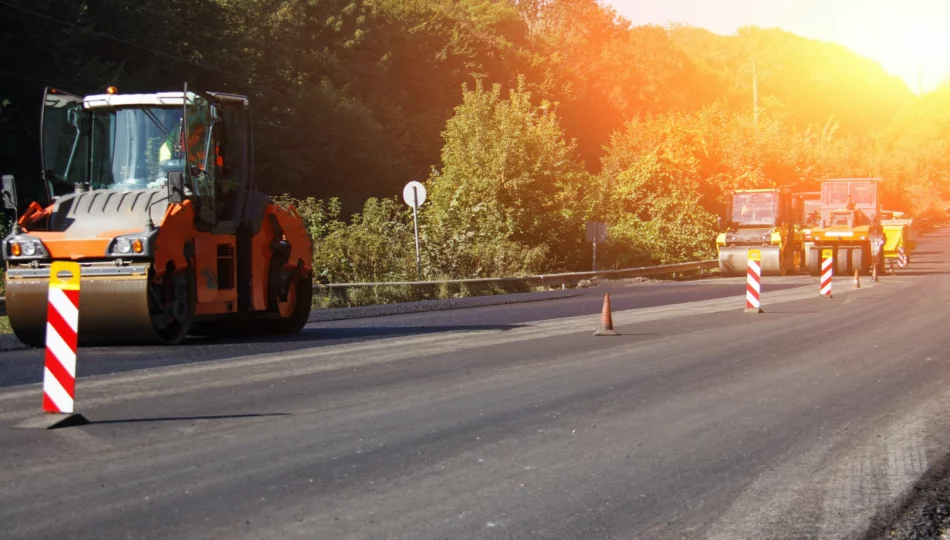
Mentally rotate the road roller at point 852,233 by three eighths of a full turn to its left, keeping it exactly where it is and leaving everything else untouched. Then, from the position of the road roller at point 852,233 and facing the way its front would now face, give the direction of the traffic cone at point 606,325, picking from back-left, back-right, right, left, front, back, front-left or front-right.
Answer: back-right

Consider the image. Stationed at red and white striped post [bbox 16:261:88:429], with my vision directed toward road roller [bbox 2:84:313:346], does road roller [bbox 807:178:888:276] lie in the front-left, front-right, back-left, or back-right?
front-right

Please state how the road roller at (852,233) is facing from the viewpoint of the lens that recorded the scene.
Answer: facing the viewer

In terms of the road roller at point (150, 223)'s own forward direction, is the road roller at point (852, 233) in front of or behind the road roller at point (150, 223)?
behind

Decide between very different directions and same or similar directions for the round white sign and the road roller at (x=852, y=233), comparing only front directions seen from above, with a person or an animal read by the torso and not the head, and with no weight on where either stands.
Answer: same or similar directions

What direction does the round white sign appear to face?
toward the camera

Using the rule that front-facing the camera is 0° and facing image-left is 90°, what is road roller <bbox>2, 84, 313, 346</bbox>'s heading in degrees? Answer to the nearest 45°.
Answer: approximately 45°

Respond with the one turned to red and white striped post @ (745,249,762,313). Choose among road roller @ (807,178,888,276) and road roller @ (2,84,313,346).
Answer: road roller @ (807,178,888,276)

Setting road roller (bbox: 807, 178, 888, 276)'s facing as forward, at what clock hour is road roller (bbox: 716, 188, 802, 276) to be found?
road roller (bbox: 716, 188, 802, 276) is roughly at 2 o'clock from road roller (bbox: 807, 178, 888, 276).

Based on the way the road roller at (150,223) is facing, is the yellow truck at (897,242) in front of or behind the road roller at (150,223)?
behind

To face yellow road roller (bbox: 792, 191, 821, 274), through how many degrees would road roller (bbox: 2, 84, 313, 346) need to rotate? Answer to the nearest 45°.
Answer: approximately 180°

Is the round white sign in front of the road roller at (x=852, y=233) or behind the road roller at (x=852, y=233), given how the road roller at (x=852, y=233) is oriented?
in front

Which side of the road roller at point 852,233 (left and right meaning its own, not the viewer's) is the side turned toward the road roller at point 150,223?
front

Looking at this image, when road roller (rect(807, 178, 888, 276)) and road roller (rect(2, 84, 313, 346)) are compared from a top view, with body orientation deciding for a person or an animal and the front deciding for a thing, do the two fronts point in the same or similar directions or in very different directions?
same or similar directions
